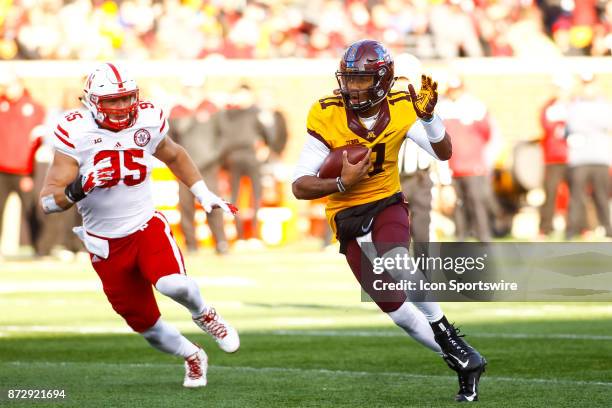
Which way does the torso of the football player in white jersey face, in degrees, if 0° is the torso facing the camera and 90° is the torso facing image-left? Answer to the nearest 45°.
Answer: approximately 0°

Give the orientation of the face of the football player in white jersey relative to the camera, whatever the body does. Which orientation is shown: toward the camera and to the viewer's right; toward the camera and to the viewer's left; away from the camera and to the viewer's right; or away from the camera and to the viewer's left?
toward the camera and to the viewer's right
